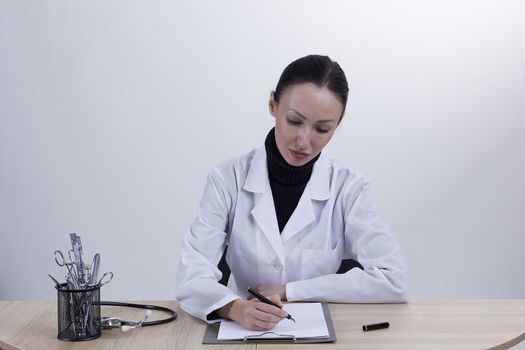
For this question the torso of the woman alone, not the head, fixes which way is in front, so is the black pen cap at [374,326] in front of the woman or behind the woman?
in front

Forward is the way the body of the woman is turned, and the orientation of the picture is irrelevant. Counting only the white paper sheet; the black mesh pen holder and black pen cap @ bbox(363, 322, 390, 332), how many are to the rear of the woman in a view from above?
0

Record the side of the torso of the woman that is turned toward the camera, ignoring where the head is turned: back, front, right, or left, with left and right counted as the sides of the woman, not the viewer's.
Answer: front

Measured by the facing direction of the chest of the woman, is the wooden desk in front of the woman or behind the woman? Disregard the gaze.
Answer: in front

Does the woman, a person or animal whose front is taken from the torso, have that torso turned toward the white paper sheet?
yes
